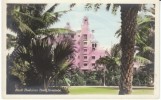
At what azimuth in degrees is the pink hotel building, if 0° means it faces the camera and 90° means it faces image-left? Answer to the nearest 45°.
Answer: approximately 0°

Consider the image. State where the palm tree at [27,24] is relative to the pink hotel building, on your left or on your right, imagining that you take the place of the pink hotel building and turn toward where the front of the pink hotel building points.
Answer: on your right

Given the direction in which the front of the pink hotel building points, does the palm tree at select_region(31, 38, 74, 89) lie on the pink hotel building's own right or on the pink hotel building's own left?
on the pink hotel building's own right

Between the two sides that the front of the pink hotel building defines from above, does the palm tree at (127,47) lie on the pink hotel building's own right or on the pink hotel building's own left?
on the pink hotel building's own left

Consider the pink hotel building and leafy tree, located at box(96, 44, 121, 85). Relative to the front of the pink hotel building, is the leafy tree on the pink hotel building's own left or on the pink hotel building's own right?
on the pink hotel building's own left
